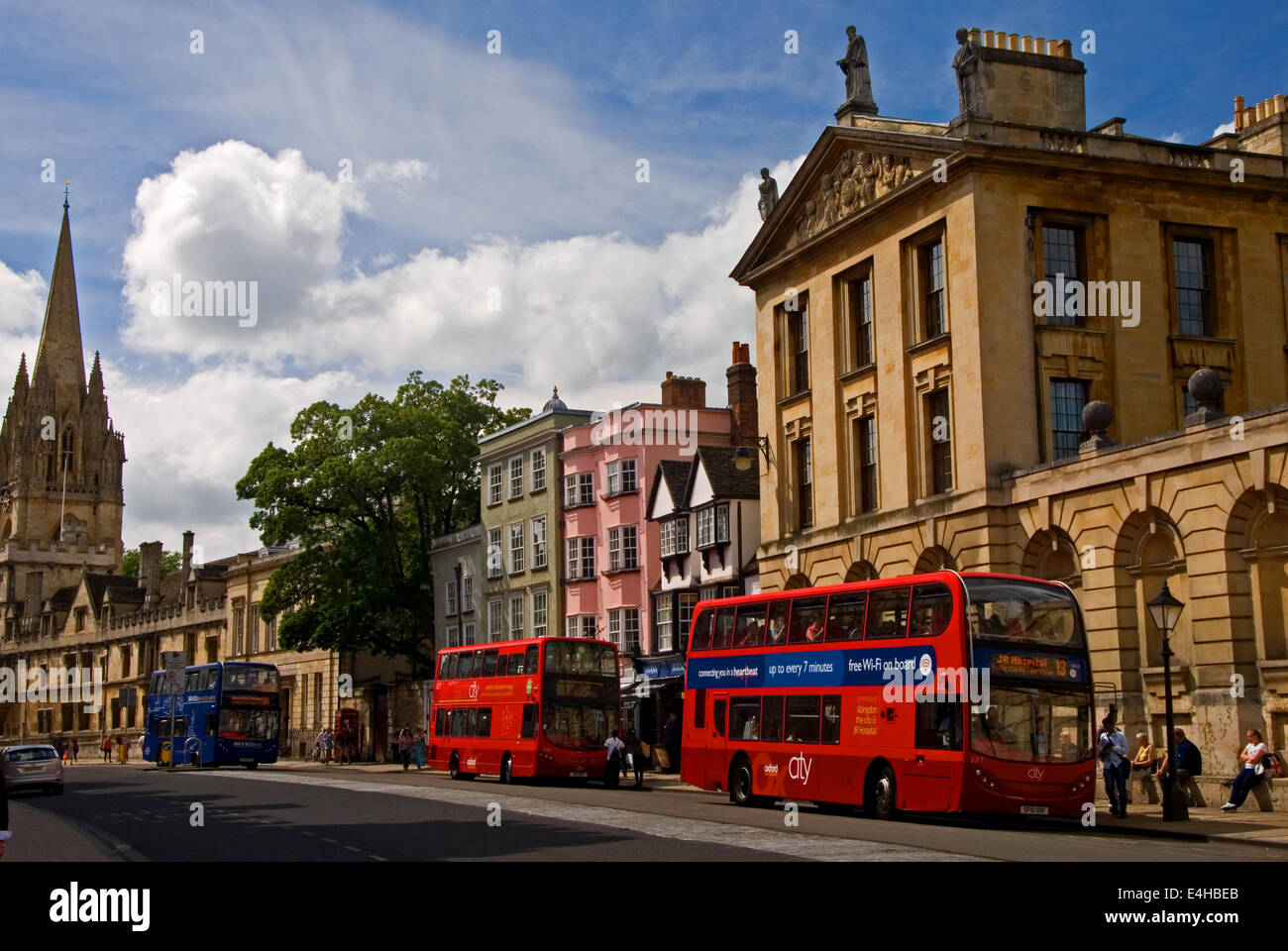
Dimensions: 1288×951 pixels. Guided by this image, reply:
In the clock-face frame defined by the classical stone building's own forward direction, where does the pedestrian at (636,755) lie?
The pedestrian is roughly at 2 o'clock from the classical stone building.

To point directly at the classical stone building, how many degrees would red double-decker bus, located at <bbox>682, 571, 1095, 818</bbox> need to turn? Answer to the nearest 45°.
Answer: approximately 135° to its left

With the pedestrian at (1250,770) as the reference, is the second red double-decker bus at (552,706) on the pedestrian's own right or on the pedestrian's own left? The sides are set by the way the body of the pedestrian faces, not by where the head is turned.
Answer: on the pedestrian's own right

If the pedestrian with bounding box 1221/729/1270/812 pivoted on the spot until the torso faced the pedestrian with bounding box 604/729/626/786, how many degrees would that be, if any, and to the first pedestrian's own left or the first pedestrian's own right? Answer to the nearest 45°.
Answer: approximately 90° to the first pedestrian's own right

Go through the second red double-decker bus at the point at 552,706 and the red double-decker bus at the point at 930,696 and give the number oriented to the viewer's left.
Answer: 0

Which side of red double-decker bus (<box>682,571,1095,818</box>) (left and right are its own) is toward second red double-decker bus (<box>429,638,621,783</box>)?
back

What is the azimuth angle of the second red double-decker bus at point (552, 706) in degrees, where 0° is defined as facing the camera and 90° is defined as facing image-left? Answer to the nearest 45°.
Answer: approximately 315°

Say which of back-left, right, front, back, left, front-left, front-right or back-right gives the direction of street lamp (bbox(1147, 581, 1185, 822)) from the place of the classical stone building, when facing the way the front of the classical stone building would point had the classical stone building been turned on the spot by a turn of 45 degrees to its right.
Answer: left

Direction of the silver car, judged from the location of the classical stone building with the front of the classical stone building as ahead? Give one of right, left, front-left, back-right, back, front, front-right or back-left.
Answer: front-right

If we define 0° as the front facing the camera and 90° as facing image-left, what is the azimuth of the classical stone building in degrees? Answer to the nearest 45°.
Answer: approximately 45°

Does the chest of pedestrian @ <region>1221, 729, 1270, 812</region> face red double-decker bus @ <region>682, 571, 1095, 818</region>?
yes

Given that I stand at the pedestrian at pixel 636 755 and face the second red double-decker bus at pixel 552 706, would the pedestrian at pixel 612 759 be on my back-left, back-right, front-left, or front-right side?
front-left

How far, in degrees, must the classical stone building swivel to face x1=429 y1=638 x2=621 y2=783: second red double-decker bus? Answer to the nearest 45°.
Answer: approximately 45° to its right

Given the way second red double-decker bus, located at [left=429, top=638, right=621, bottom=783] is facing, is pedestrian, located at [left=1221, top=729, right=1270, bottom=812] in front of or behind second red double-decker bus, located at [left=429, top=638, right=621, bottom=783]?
in front

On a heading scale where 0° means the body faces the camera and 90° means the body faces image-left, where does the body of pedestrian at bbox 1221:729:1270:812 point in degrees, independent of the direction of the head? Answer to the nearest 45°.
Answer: approximately 45°

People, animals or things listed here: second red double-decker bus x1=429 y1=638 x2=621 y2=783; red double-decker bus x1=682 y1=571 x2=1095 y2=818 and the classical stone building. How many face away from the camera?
0
